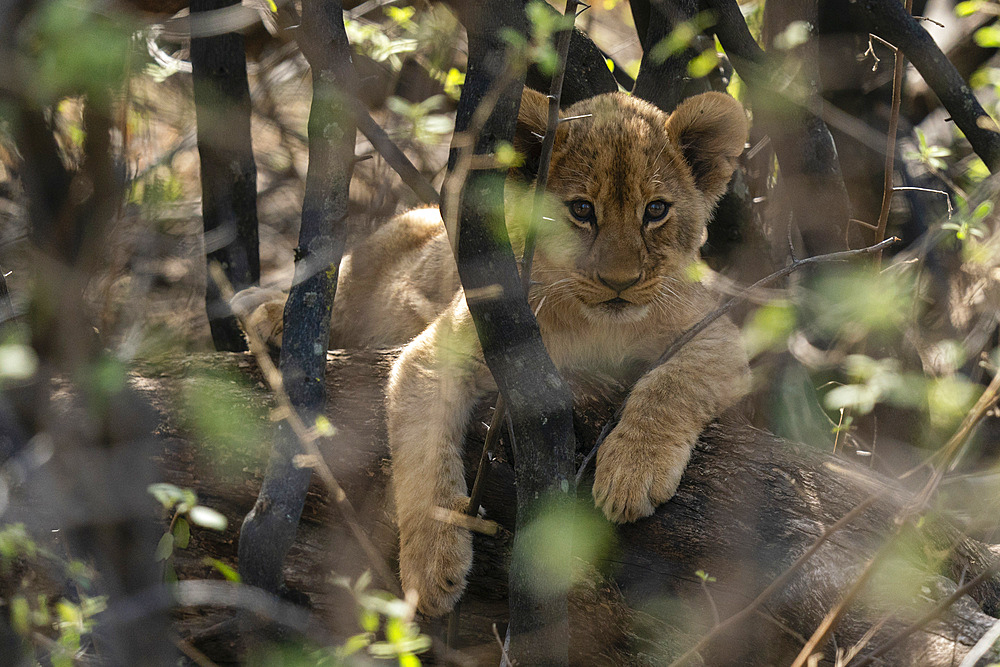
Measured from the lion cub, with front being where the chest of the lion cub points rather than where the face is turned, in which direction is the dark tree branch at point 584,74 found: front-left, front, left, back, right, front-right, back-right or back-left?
back-left

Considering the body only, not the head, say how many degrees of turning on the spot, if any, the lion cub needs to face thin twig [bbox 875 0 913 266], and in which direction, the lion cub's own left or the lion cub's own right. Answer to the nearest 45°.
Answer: approximately 90° to the lion cub's own left

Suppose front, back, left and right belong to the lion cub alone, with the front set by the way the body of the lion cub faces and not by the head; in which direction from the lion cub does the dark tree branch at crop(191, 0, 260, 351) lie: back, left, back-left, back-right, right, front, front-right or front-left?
back

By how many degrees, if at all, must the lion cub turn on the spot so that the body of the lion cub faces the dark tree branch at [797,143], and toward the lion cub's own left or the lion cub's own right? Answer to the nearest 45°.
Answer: approximately 90° to the lion cub's own left

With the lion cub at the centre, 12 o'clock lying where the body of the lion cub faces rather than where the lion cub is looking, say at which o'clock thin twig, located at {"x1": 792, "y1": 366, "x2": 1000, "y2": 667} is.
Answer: The thin twig is roughly at 1 o'clock from the lion cub.

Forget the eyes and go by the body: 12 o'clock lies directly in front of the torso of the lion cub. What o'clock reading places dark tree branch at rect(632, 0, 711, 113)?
The dark tree branch is roughly at 8 o'clock from the lion cub.

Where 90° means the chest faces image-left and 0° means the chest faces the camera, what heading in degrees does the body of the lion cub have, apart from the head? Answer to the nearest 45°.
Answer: approximately 315°
